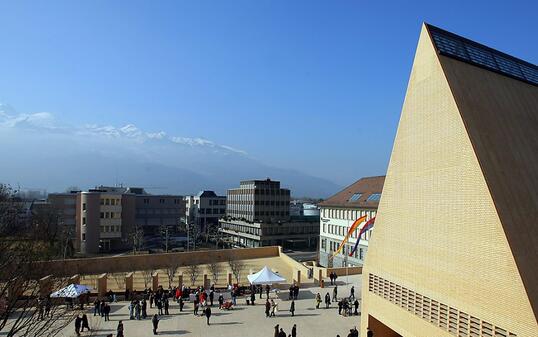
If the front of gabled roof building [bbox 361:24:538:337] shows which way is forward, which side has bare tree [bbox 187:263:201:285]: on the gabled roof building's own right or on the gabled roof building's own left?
on the gabled roof building's own right

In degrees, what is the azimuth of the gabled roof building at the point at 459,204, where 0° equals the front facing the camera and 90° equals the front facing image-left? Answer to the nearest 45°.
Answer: approximately 45°

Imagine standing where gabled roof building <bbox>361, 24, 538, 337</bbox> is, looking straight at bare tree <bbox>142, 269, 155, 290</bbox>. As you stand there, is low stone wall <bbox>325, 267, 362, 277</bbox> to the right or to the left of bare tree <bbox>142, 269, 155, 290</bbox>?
right

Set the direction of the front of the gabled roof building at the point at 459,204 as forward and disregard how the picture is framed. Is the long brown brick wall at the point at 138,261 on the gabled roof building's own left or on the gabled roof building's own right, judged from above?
on the gabled roof building's own right

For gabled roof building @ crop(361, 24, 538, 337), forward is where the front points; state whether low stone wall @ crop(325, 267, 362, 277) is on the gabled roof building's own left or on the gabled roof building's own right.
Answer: on the gabled roof building's own right
